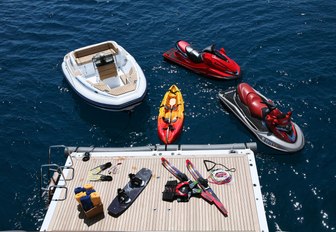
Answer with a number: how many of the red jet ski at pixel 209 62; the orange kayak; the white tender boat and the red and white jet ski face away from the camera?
1

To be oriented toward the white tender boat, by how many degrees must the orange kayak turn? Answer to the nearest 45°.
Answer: approximately 45° to its left

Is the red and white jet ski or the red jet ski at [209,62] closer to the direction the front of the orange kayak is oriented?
the red jet ski

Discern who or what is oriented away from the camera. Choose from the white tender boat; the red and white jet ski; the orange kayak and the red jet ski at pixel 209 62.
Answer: the orange kayak

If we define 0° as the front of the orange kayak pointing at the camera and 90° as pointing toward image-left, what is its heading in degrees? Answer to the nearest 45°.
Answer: approximately 180°

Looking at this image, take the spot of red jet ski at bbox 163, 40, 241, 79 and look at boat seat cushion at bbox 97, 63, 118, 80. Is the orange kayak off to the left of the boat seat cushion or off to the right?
left

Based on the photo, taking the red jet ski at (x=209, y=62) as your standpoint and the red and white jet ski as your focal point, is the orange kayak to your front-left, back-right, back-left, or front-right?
front-right

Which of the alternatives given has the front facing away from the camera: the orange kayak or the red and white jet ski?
the orange kayak

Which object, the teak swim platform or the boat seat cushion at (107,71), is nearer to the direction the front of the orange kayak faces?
the boat seat cushion
